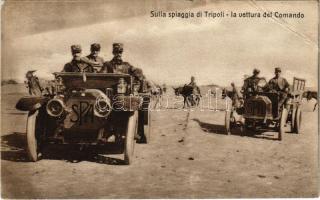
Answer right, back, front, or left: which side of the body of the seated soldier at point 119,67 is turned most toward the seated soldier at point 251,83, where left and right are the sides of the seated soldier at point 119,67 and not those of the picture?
left

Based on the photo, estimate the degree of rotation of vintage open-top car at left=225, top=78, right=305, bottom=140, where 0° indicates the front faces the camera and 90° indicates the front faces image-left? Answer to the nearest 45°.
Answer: approximately 45°

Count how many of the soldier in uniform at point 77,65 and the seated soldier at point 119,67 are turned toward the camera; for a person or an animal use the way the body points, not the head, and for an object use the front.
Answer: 2

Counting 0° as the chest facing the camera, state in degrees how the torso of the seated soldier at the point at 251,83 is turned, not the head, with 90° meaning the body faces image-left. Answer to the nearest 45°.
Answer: approximately 45°

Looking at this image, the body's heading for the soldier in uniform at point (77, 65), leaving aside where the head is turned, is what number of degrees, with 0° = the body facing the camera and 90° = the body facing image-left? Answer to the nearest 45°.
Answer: approximately 0°

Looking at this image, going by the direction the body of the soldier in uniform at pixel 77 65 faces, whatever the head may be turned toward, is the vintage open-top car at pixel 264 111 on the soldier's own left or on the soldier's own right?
on the soldier's own left

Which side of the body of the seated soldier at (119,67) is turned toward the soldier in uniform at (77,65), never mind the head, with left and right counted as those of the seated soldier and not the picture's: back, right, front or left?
right

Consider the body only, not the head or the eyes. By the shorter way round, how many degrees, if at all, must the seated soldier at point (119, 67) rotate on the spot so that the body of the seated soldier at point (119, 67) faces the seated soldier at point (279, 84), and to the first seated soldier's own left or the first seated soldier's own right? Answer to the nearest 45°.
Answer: approximately 90° to the first seated soldier's own left

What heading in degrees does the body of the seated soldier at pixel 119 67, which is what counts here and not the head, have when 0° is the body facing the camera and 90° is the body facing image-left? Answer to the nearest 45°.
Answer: approximately 0°
